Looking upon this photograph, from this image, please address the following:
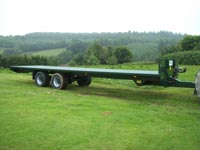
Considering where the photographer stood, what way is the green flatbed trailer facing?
facing the viewer and to the right of the viewer
